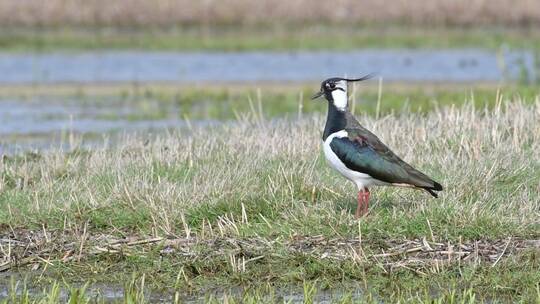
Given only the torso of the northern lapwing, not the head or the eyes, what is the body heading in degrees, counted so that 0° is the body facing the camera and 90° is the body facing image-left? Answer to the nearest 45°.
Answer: approximately 90°
